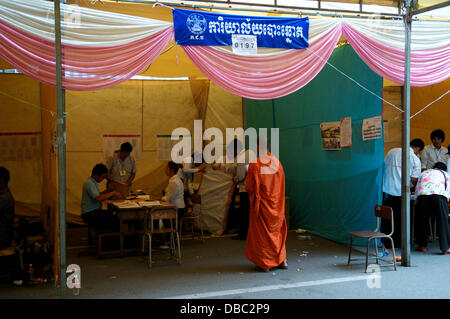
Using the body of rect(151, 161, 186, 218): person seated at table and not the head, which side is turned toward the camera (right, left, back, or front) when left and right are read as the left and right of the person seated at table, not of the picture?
left

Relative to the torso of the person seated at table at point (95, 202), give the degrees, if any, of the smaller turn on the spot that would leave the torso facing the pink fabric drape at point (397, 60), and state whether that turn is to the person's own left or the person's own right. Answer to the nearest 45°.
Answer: approximately 45° to the person's own right

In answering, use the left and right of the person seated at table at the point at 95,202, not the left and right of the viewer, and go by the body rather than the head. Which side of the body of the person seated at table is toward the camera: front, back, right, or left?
right

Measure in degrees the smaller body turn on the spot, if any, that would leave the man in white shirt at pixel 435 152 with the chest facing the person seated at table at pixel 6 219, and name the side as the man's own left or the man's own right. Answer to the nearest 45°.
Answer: approximately 45° to the man's own right

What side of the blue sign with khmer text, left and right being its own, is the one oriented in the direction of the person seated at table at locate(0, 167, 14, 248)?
right

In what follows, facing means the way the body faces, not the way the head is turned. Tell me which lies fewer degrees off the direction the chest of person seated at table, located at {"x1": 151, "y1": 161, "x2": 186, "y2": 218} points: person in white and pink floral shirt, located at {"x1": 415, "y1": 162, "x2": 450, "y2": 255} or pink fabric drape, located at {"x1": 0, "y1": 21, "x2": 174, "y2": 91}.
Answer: the pink fabric drape

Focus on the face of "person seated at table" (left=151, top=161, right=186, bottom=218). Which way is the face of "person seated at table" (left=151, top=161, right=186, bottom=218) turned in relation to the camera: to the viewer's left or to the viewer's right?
to the viewer's left

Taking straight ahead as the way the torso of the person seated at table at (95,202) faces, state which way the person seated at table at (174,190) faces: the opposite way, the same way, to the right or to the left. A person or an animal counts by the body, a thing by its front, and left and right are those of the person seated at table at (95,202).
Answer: the opposite way
